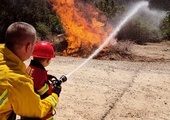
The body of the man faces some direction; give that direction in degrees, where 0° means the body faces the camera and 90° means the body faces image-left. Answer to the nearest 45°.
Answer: approximately 225°

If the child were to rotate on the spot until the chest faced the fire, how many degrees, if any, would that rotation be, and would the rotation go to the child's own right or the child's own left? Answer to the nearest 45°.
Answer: approximately 45° to the child's own left

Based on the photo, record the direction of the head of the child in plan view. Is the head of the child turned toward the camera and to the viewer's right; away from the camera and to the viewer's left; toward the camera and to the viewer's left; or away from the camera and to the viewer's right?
away from the camera and to the viewer's right

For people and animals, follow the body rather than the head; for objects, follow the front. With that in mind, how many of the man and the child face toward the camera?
0

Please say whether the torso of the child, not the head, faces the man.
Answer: no

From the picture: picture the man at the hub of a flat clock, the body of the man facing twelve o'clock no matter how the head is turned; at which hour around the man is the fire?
The fire is roughly at 11 o'clock from the man.

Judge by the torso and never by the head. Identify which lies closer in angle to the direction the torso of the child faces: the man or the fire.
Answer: the fire

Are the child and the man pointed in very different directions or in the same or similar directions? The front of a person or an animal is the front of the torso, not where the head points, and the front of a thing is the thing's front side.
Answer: same or similar directions
